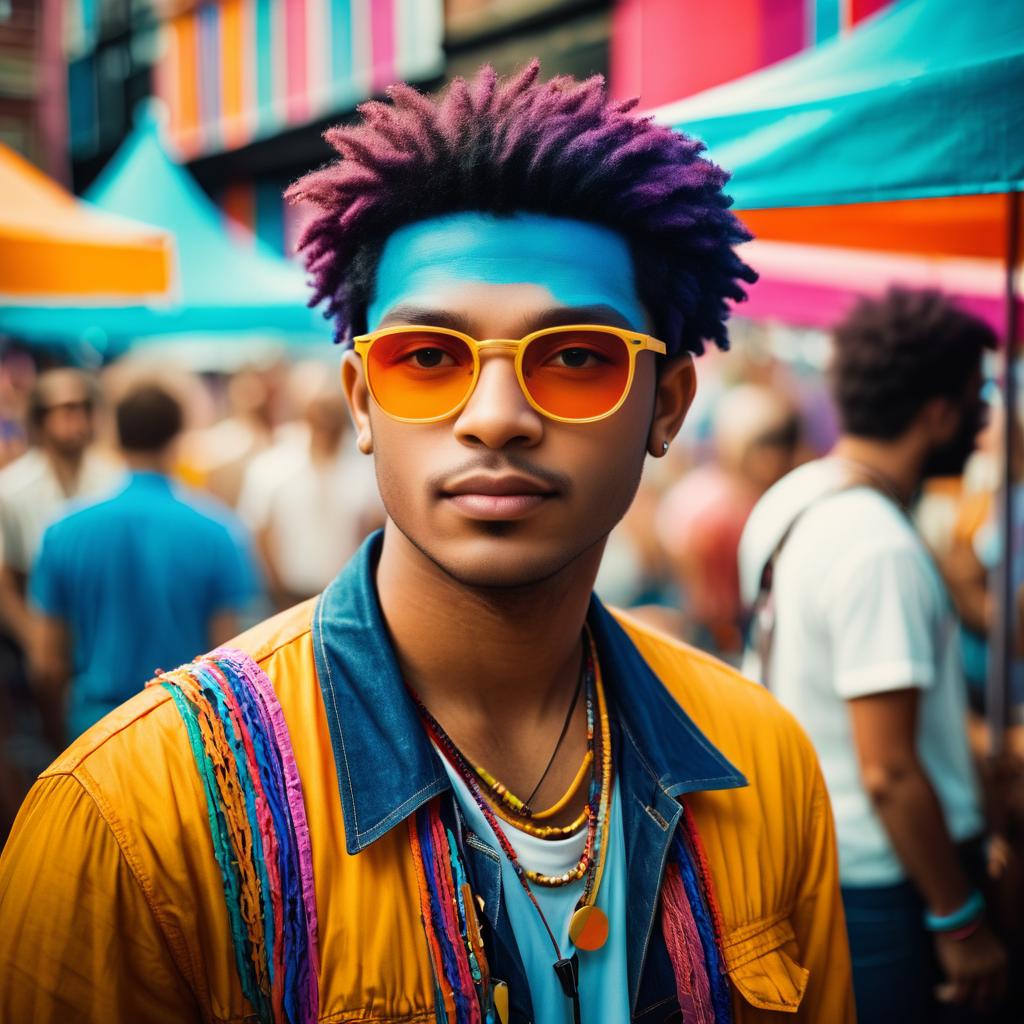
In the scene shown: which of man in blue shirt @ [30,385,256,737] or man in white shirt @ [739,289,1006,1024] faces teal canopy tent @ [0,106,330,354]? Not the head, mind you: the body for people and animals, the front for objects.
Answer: the man in blue shirt

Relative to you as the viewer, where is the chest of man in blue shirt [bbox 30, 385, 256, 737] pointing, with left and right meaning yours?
facing away from the viewer

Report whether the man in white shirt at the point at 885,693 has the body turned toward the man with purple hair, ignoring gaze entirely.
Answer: no

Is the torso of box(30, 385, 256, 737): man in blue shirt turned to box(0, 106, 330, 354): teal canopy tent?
yes

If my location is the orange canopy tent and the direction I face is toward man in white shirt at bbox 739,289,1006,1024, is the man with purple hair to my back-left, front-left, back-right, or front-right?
front-right

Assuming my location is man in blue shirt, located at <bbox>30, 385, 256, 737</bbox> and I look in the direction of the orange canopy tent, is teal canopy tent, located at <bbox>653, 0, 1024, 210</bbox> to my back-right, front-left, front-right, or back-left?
back-right

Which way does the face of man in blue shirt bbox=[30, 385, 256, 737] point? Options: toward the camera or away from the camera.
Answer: away from the camera

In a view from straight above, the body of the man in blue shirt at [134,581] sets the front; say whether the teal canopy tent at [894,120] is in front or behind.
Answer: behind

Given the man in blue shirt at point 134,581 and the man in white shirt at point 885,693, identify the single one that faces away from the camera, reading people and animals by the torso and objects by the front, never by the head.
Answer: the man in blue shirt

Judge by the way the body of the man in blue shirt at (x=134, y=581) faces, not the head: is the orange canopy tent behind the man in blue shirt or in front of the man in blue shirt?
in front

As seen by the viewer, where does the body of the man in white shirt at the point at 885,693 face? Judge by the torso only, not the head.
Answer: to the viewer's right

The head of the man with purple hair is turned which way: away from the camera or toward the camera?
toward the camera
